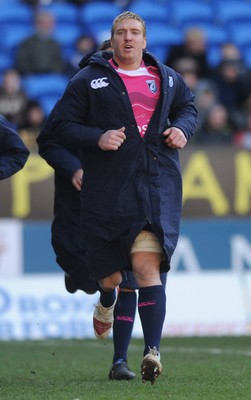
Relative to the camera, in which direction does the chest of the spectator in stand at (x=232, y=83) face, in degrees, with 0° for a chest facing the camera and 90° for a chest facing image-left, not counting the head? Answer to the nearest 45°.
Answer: approximately 0°

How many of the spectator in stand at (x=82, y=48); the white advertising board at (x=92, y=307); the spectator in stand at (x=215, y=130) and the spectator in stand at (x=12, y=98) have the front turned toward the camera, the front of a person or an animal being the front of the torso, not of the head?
4

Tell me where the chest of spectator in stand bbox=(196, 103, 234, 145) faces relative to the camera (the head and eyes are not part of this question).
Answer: toward the camera

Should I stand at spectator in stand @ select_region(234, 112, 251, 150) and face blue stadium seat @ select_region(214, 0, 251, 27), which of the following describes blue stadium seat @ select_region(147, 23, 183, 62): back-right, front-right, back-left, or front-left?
front-left

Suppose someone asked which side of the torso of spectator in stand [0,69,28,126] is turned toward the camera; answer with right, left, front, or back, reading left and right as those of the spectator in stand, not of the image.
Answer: front

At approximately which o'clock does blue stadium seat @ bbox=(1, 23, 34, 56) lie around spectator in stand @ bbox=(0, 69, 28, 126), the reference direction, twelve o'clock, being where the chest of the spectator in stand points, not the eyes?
The blue stadium seat is roughly at 6 o'clock from the spectator in stand.

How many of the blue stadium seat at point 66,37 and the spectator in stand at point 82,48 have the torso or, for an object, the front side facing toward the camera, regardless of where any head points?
2

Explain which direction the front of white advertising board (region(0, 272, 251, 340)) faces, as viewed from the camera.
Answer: facing the viewer

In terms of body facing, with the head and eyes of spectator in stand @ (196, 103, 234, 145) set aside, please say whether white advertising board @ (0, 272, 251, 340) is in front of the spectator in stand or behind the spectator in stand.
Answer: in front
